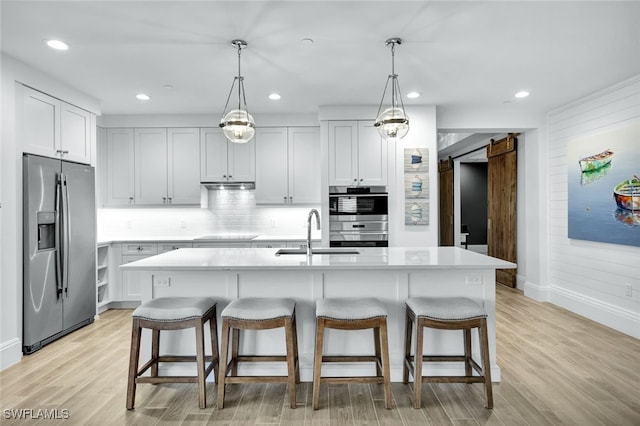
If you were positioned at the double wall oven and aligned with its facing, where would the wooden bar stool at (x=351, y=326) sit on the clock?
The wooden bar stool is roughly at 12 o'clock from the double wall oven.

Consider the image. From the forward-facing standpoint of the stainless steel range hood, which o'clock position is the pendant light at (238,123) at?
The pendant light is roughly at 12 o'clock from the stainless steel range hood.

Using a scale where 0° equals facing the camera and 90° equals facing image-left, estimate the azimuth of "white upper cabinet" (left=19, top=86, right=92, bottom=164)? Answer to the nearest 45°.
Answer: approximately 315°

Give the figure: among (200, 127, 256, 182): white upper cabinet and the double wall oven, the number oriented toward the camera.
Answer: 2

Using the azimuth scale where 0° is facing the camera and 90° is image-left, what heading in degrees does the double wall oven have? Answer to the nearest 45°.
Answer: approximately 0°

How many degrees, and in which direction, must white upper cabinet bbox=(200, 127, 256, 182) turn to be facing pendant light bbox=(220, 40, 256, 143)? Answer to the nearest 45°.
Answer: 0° — it already faces it

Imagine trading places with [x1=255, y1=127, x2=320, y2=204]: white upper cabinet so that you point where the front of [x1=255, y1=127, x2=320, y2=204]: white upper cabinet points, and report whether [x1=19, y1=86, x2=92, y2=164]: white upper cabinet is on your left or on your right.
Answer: on your right

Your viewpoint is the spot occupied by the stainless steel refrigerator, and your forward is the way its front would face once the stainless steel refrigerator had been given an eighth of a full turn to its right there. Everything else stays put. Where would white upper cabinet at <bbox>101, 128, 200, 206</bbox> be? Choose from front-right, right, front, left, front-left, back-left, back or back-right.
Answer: back-left

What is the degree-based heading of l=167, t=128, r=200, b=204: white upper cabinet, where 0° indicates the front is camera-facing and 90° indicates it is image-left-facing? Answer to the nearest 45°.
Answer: approximately 0°

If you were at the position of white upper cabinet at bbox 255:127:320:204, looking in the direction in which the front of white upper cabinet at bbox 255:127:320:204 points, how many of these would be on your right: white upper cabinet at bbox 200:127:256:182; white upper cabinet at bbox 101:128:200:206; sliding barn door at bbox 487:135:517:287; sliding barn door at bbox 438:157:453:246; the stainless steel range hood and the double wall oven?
3

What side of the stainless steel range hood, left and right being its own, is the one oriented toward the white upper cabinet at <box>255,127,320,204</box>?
left

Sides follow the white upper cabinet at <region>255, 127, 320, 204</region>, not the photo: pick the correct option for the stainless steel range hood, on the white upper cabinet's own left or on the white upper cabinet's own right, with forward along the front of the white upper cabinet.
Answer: on the white upper cabinet's own right

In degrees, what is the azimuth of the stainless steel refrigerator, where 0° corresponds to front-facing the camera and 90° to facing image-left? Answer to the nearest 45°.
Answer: approximately 315°
